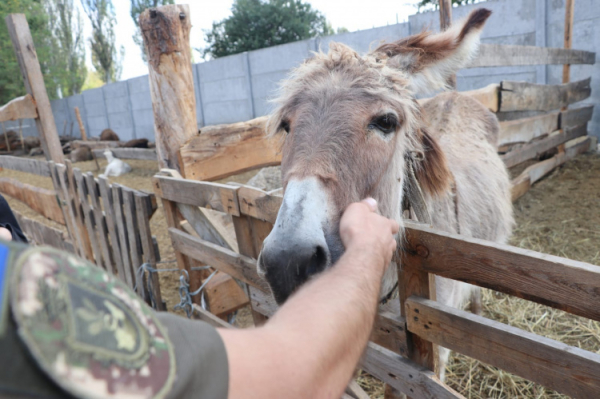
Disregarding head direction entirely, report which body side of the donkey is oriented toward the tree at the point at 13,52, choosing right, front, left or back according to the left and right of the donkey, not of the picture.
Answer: right

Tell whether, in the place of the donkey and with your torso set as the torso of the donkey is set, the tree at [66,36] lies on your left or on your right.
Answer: on your right

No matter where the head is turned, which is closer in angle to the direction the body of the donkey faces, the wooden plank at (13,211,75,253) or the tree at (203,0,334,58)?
the wooden plank

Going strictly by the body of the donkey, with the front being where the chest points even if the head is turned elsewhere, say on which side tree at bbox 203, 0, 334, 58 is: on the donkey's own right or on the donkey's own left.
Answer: on the donkey's own right

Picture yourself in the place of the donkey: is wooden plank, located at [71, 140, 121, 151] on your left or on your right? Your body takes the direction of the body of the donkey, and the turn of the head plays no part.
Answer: on your right

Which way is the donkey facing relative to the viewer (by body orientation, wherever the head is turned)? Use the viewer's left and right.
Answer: facing the viewer and to the left of the viewer

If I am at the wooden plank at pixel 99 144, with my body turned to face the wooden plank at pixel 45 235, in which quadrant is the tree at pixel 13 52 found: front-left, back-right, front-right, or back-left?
back-right

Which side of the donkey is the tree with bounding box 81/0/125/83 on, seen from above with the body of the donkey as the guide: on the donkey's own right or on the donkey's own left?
on the donkey's own right
